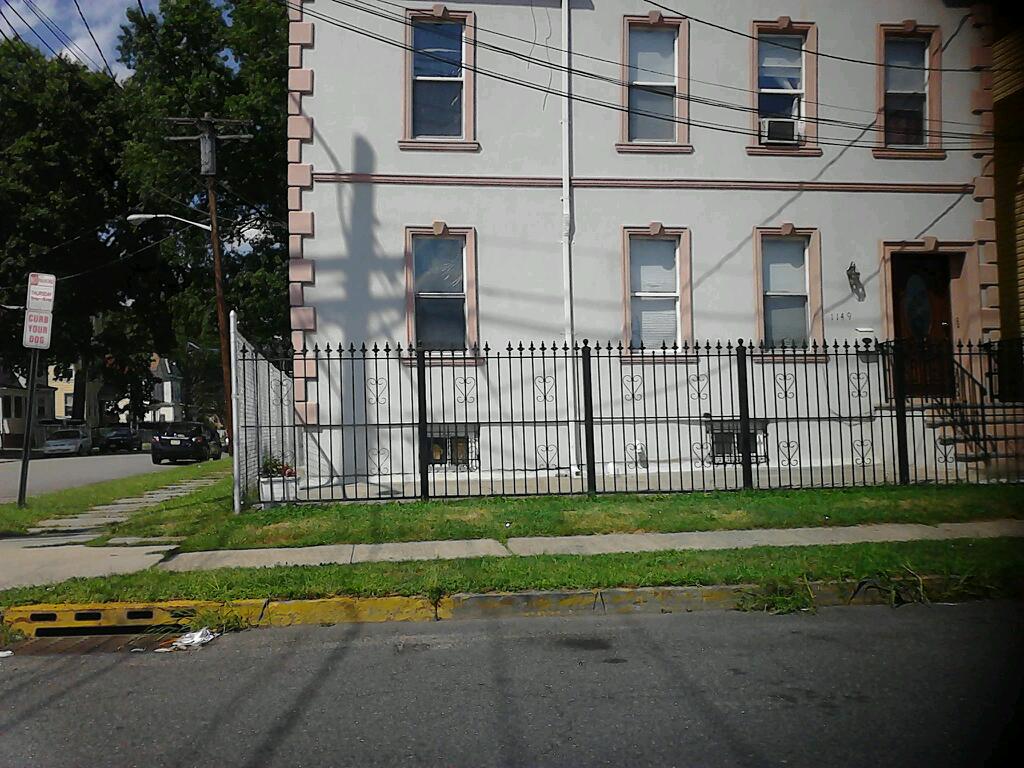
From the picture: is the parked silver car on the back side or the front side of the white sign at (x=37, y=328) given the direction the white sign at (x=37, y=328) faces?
on the back side

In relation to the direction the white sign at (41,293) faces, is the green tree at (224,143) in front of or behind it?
behind

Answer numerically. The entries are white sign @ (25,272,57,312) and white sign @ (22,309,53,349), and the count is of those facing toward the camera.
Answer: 2

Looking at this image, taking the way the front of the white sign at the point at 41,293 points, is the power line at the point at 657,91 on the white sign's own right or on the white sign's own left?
on the white sign's own left

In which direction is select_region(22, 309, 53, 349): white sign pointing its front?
toward the camera

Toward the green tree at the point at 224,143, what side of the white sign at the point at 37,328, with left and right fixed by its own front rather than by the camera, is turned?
back

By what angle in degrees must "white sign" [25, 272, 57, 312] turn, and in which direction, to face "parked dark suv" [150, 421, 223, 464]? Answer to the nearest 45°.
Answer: approximately 180°

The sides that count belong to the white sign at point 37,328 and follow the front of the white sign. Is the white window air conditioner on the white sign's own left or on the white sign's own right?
on the white sign's own left

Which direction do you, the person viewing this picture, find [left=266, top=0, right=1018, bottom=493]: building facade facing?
facing the viewer

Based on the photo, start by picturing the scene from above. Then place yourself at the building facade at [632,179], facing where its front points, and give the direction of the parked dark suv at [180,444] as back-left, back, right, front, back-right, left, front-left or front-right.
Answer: back-right
